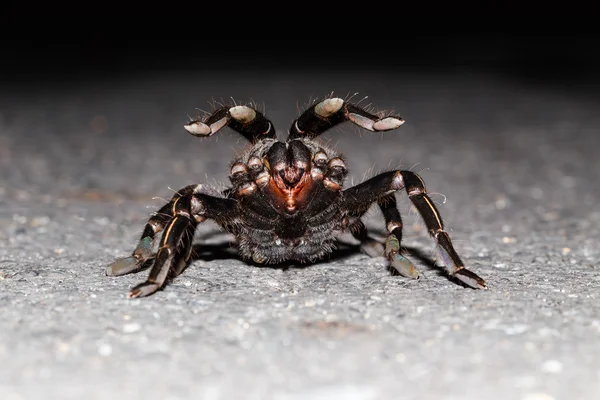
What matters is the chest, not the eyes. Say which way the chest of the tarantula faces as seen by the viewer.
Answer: toward the camera

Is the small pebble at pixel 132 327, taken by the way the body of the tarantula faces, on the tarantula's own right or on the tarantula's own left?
on the tarantula's own right
